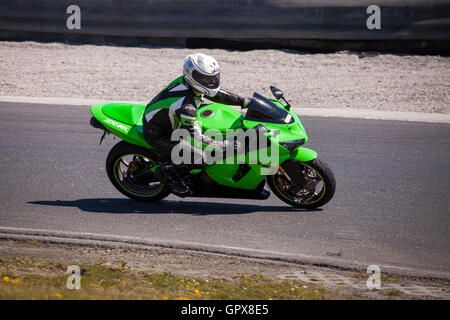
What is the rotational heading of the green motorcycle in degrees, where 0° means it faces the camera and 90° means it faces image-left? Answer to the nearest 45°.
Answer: approximately 270°
